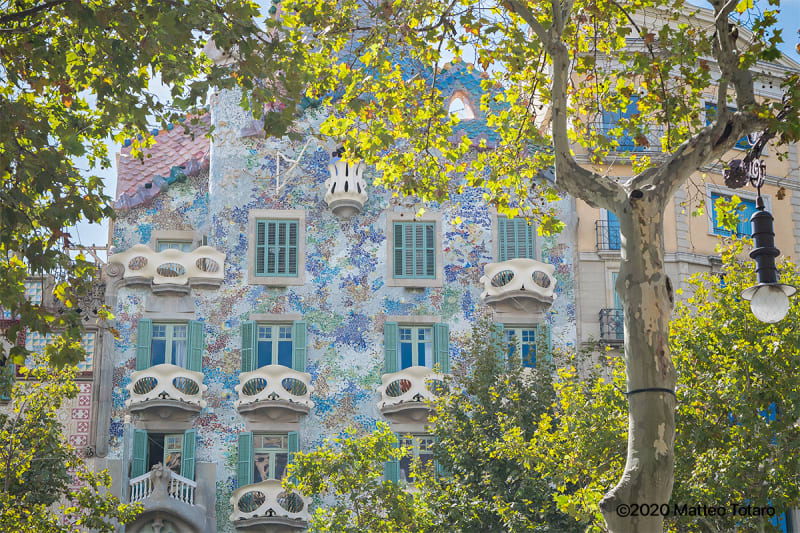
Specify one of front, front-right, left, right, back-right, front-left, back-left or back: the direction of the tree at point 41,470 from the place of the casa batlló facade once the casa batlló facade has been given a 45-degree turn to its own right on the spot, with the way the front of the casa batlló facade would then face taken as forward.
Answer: front

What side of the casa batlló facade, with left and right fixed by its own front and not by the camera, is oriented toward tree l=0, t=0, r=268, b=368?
front

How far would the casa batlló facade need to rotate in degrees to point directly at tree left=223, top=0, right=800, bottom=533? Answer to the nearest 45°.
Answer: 0° — it already faces it

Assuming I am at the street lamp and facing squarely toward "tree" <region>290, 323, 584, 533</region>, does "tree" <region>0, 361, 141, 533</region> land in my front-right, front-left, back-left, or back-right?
front-left

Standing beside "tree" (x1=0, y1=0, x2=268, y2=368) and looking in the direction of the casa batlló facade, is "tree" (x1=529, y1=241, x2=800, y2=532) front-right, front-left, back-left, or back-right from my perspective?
front-right

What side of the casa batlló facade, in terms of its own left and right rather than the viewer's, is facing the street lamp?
front

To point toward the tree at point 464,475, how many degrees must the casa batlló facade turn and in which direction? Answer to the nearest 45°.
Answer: approximately 45° to its left

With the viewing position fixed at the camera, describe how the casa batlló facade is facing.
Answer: facing the viewer

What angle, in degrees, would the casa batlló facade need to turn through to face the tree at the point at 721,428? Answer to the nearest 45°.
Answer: approximately 45° to its left
